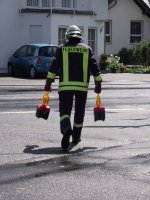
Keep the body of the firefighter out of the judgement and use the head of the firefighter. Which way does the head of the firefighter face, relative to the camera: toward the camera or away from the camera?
away from the camera

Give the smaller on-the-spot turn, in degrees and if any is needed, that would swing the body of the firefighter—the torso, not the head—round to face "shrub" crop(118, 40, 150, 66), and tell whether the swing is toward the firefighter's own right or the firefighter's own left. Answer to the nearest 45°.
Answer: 0° — they already face it

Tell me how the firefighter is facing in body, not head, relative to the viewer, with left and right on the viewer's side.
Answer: facing away from the viewer
